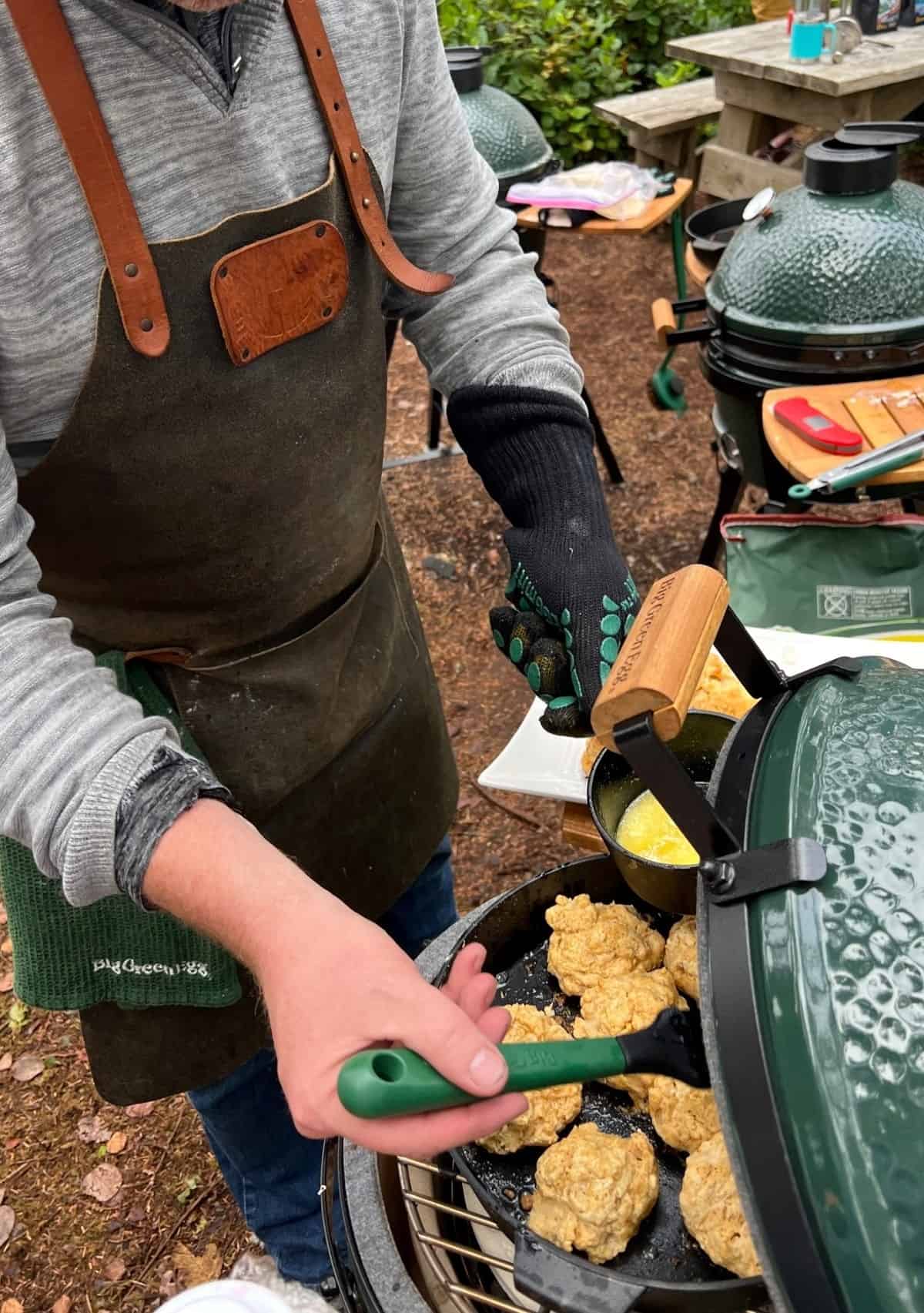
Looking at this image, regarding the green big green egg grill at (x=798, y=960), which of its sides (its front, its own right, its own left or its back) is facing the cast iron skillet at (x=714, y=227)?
right

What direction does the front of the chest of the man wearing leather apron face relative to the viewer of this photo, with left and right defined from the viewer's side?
facing the viewer and to the right of the viewer

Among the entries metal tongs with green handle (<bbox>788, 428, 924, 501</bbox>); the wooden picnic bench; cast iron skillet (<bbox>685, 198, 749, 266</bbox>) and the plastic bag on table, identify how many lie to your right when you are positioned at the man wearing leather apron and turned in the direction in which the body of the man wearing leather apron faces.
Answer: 0

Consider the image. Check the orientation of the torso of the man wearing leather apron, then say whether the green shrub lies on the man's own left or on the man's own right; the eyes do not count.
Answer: on the man's own left

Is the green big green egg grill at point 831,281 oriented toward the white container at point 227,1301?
no

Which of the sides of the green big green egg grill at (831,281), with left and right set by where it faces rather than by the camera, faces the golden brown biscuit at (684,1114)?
left

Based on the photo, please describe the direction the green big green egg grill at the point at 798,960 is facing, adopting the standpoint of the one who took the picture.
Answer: facing to the left of the viewer

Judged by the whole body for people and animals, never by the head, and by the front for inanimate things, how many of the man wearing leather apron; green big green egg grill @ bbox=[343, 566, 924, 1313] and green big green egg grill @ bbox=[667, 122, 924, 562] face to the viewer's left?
2

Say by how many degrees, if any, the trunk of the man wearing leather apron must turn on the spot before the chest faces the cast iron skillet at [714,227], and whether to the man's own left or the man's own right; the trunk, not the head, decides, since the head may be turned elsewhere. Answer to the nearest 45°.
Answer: approximately 90° to the man's own left

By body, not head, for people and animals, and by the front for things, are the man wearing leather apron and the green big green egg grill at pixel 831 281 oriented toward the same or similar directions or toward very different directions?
very different directions

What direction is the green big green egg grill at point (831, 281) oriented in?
to the viewer's left

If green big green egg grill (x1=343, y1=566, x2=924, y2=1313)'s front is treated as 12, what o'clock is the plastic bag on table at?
The plastic bag on table is roughly at 3 o'clock from the green big green egg grill.

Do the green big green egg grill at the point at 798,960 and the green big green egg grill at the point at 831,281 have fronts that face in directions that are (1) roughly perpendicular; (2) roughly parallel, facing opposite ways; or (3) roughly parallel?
roughly parallel
